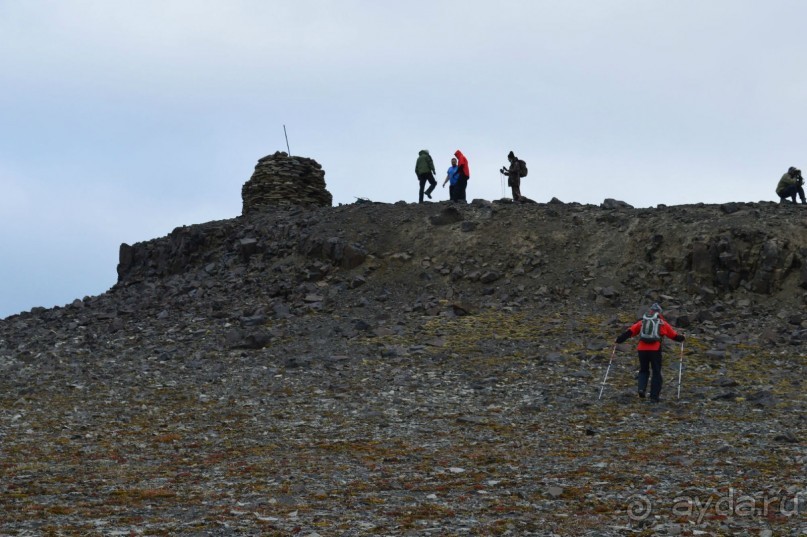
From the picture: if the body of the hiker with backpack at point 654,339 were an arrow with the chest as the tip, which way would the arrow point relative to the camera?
away from the camera

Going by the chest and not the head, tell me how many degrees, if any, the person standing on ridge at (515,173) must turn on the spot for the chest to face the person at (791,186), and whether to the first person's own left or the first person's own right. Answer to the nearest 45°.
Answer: approximately 180°

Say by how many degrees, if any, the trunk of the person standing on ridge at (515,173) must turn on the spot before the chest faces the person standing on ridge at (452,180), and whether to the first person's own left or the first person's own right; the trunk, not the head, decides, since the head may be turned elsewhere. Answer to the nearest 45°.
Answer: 0° — they already face them

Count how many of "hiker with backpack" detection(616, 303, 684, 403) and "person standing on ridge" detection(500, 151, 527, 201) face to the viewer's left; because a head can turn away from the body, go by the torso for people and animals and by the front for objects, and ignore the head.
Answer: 1

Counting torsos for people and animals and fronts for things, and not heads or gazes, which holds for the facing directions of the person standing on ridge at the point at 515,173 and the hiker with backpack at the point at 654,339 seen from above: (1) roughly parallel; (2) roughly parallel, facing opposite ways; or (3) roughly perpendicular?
roughly perpendicular

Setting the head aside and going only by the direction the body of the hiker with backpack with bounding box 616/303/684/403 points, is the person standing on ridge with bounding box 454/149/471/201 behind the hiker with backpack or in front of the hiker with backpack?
in front

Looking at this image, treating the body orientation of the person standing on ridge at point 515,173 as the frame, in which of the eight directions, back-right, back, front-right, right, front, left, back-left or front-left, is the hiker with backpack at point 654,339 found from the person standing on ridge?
left

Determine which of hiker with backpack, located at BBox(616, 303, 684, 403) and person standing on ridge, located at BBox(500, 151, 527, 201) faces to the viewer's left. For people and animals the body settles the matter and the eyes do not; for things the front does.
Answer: the person standing on ridge

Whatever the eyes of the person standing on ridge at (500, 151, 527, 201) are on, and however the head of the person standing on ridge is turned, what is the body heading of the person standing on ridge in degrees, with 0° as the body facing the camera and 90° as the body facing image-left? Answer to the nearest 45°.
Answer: approximately 90°

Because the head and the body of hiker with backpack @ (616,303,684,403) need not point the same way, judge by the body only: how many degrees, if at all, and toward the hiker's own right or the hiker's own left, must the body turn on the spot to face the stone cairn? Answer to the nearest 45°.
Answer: approximately 45° to the hiker's own left
